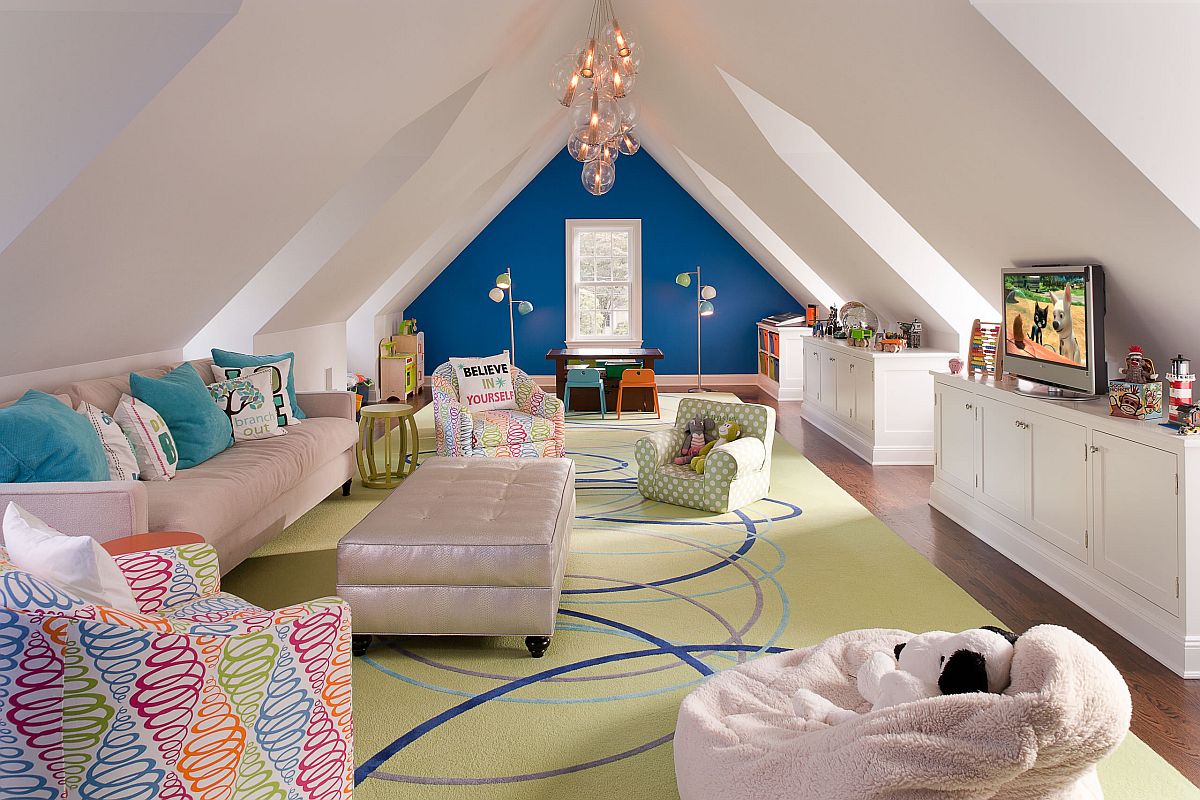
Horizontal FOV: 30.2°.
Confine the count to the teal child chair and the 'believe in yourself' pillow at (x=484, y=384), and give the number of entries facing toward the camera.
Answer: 1

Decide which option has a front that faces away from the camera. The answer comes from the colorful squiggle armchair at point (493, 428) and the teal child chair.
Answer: the teal child chair

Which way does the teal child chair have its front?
away from the camera

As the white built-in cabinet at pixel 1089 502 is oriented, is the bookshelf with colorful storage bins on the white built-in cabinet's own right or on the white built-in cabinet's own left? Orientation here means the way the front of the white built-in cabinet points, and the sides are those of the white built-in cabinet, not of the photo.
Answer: on the white built-in cabinet's own right

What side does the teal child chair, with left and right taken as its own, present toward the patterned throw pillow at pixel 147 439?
back

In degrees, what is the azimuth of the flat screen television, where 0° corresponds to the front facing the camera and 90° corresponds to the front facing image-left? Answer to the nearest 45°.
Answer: approximately 45°

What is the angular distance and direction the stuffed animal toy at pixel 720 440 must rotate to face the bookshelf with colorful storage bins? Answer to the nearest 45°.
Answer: approximately 135° to its right
